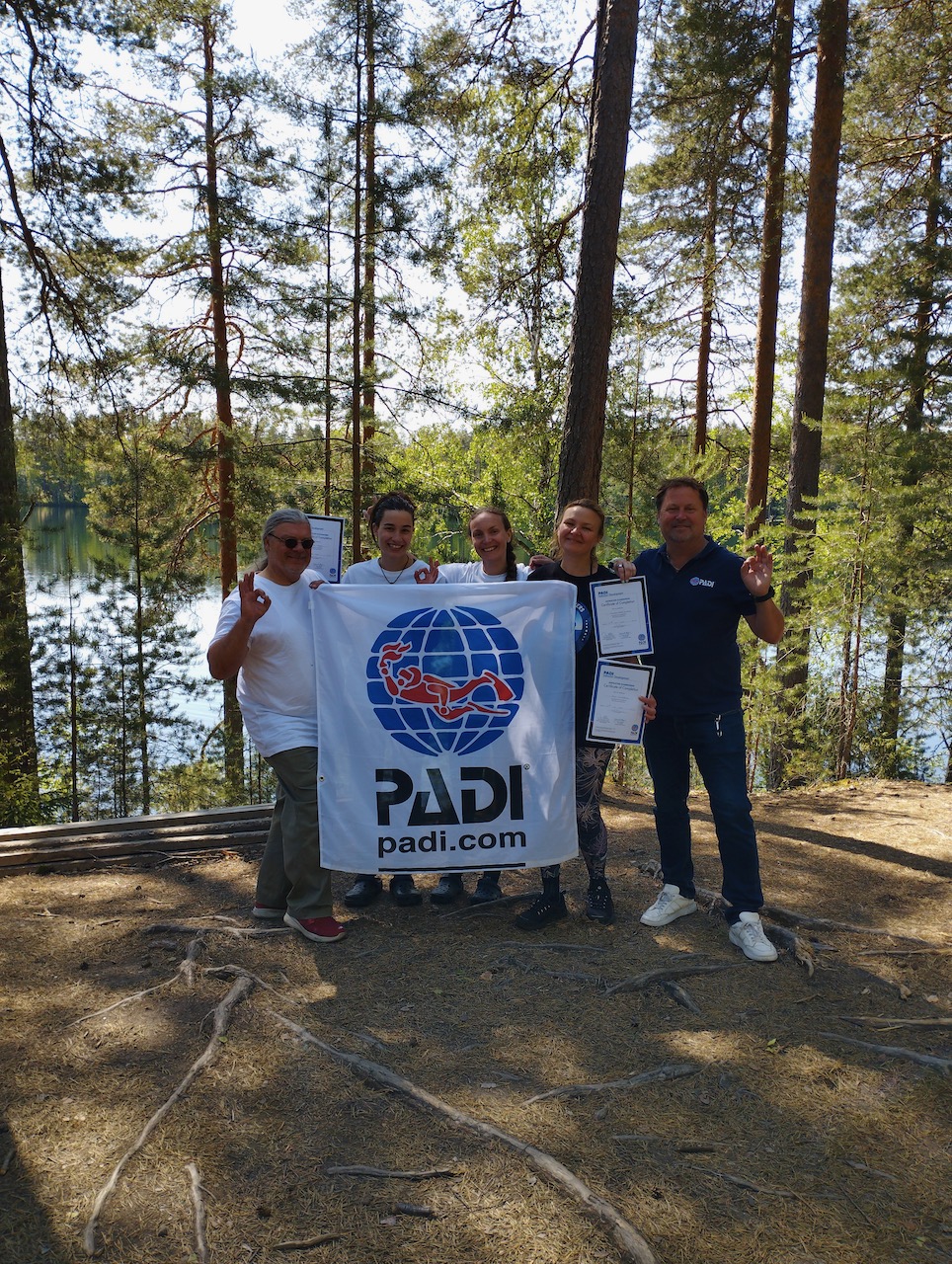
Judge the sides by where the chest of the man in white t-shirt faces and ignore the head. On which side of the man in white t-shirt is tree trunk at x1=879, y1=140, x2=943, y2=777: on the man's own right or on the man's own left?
on the man's own left

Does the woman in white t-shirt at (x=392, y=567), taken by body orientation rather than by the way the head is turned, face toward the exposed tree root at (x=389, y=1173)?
yes

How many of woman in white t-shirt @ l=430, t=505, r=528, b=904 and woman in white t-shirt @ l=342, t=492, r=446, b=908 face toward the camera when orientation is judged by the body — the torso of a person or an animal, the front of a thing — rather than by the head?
2

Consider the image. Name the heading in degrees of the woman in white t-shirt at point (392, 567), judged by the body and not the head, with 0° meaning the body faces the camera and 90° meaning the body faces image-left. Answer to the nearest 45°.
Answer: approximately 0°

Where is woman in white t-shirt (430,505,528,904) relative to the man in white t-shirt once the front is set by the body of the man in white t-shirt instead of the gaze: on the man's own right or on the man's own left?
on the man's own left

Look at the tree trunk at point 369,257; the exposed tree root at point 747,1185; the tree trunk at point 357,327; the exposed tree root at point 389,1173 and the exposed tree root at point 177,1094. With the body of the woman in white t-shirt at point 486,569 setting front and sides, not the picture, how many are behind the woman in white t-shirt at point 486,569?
2

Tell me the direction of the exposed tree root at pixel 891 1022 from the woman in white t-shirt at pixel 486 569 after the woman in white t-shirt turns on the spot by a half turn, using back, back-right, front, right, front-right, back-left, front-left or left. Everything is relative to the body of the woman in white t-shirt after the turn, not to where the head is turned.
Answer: back-right

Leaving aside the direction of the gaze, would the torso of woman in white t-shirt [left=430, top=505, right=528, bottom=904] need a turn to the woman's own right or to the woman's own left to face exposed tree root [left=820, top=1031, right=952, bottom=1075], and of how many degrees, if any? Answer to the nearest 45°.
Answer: approximately 45° to the woman's own left

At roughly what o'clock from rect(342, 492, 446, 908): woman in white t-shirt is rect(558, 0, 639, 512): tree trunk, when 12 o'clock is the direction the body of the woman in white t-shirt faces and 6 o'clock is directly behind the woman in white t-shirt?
The tree trunk is roughly at 7 o'clock from the woman in white t-shirt.
